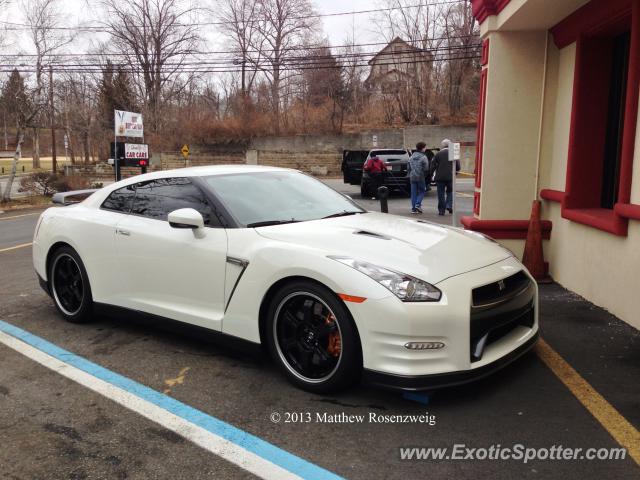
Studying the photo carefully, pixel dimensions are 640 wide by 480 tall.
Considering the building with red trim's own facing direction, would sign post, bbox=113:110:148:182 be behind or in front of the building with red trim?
in front

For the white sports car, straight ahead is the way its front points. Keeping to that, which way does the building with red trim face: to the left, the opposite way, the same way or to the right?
the opposite way

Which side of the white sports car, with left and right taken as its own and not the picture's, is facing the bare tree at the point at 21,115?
back

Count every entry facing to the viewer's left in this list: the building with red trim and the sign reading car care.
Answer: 1

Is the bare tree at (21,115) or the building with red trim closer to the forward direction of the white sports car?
the building with red trim

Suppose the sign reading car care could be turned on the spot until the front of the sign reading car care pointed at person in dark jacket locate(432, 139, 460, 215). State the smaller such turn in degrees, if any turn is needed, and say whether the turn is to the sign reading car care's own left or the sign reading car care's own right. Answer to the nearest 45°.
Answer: approximately 45° to the sign reading car care's own left

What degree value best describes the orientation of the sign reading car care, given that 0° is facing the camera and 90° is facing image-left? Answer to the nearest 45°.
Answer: approximately 0°

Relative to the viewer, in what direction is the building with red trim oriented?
to the viewer's left

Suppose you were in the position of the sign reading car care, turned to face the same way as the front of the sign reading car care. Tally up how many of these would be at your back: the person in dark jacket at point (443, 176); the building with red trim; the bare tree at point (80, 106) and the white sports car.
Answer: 1

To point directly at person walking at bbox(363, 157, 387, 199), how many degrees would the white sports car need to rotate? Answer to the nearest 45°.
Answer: approximately 135° to its left

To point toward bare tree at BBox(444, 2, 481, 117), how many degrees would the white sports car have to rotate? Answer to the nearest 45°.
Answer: approximately 135° to its left

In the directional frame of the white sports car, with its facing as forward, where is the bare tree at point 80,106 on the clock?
The bare tree is roughly at 7 o'clock from the white sports car.

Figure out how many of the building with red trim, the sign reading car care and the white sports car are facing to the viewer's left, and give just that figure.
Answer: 1

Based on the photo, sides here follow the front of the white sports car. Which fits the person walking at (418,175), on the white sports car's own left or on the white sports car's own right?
on the white sports car's own left
